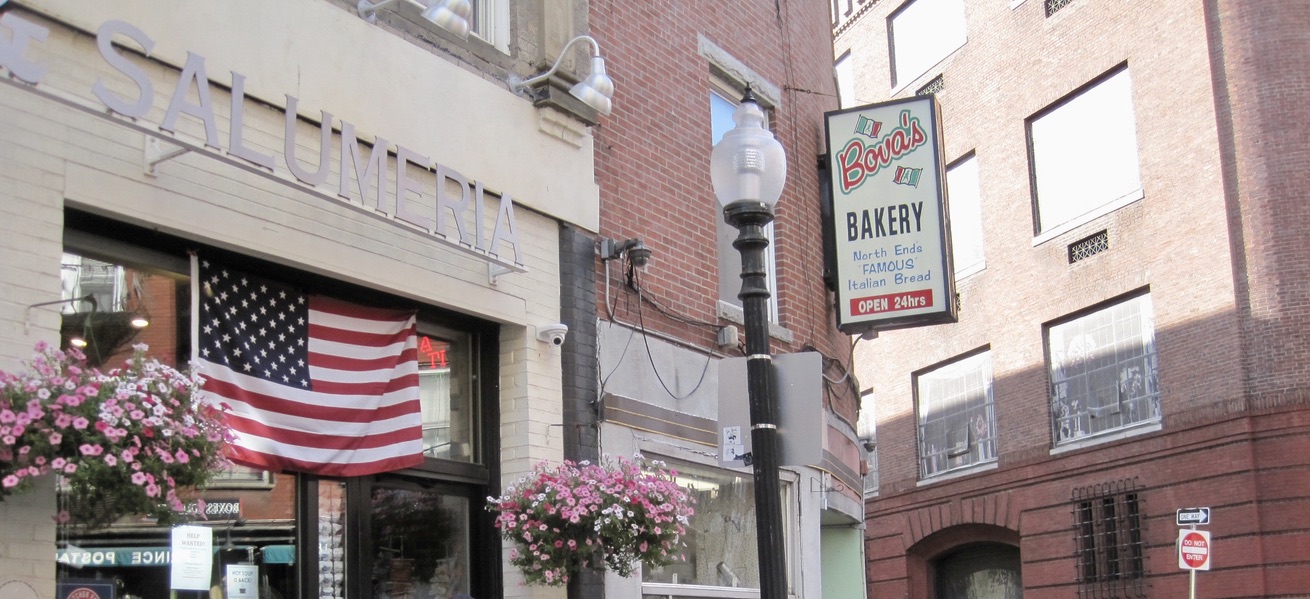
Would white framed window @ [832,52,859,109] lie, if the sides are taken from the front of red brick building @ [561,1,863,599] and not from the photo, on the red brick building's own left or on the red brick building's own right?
on the red brick building's own left

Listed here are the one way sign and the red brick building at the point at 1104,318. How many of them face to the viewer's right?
0

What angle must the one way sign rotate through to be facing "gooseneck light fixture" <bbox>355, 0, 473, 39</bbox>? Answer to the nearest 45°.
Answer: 0° — it already faces it

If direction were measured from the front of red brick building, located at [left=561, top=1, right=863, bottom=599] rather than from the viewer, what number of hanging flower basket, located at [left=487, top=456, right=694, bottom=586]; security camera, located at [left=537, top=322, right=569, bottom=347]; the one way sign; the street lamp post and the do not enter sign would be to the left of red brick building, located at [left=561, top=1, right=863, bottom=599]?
2

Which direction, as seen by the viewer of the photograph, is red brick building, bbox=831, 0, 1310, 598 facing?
facing the viewer and to the left of the viewer

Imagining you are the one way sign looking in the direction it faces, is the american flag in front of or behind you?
in front

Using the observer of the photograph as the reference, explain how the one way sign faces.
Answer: facing the viewer

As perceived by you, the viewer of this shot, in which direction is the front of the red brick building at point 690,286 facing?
facing the viewer and to the right of the viewer

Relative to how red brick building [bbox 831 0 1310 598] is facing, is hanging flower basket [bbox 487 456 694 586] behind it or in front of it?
in front

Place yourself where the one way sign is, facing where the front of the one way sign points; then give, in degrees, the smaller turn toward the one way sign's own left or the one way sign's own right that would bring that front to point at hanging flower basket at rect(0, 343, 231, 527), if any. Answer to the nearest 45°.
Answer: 0° — it already faces it

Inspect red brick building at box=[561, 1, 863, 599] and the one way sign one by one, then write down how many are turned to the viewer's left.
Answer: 0
